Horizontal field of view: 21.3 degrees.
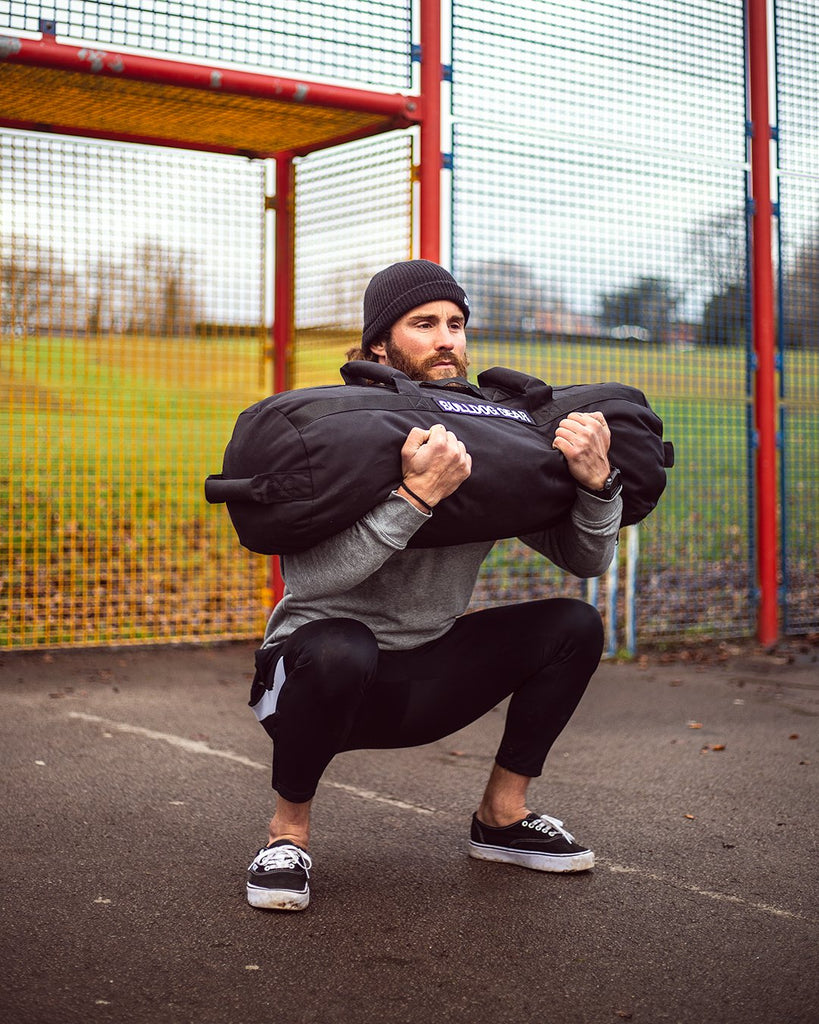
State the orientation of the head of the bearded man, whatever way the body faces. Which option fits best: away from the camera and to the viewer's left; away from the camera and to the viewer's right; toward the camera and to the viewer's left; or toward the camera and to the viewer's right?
toward the camera and to the viewer's right

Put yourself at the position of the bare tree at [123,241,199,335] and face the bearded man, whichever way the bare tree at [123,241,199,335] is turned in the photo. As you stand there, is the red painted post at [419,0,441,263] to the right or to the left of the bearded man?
left

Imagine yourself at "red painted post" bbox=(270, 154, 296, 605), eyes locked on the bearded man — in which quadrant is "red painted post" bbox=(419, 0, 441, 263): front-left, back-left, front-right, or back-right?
front-left

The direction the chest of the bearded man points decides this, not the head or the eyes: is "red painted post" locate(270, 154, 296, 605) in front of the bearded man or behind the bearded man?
behind
